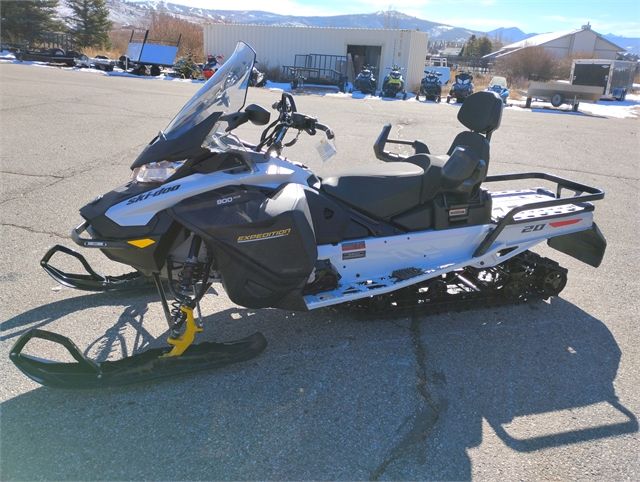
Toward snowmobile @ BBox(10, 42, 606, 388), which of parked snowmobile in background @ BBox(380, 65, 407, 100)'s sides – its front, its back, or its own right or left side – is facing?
front

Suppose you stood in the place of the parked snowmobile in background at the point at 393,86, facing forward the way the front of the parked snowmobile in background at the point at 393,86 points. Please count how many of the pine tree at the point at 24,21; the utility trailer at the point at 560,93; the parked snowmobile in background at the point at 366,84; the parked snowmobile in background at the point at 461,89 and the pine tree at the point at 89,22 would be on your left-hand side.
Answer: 2

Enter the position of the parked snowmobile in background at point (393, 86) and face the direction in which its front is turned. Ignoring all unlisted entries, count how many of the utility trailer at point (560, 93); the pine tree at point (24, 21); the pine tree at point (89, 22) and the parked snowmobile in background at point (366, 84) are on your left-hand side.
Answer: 1

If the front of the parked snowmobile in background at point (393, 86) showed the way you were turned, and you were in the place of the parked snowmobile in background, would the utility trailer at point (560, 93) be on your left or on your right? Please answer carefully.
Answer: on your left

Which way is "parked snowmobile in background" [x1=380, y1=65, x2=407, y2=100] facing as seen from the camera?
toward the camera

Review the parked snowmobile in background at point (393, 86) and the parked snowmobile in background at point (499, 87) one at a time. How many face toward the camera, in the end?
2

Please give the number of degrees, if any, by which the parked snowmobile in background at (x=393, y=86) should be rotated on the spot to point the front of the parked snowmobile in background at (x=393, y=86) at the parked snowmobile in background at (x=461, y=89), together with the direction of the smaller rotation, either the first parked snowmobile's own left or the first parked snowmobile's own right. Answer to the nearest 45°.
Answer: approximately 90° to the first parked snowmobile's own left

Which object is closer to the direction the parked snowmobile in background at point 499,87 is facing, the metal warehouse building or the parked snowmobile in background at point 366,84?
the parked snowmobile in background

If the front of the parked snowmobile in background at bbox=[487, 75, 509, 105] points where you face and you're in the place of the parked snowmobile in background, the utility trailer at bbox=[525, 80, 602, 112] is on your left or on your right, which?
on your left

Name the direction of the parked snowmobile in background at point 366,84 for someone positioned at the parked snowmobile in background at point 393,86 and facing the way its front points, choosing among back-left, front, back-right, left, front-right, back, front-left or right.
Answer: back-right

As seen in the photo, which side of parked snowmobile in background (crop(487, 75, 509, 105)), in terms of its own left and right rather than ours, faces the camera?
front
